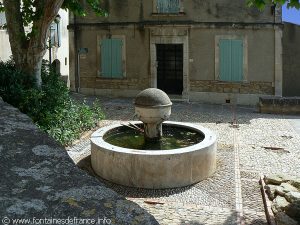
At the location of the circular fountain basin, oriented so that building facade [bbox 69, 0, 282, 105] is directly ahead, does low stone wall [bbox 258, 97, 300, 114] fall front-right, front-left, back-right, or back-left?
front-right

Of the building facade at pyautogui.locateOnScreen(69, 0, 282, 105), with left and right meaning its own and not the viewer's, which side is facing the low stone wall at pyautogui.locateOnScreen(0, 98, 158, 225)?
front

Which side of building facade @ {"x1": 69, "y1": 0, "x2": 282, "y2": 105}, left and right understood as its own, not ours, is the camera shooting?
front

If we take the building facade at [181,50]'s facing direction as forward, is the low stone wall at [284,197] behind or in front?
in front

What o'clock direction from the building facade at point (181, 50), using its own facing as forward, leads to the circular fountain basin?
The circular fountain basin is roughly at 12 o'clock from the building facade.

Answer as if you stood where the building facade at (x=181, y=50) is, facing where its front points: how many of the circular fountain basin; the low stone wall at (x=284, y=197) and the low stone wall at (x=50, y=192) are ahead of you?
3

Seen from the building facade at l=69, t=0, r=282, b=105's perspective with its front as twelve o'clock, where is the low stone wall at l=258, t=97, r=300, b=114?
The low stone wall is roughly at 10 o'clock from the building facade.
